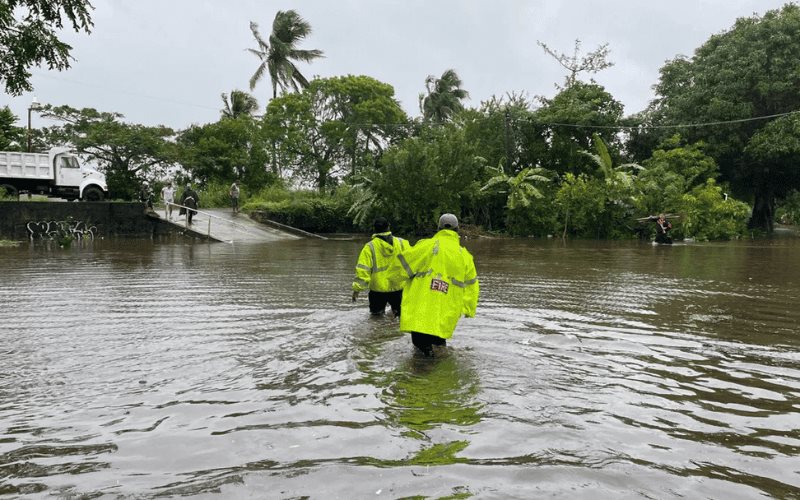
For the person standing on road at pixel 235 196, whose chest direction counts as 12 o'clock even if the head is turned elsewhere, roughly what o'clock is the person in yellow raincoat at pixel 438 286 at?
The person in yellow raincoat is roughly at 12 o'clock from the person standing on road.

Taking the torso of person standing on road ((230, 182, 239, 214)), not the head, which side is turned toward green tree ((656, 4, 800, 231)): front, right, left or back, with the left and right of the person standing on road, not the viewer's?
left

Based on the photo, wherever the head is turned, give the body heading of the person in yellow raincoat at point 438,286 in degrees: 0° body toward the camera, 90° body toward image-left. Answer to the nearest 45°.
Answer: approximately 180°

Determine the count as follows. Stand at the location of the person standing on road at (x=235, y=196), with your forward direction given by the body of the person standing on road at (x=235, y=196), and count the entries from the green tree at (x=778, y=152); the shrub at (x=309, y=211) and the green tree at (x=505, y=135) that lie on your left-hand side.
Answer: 3

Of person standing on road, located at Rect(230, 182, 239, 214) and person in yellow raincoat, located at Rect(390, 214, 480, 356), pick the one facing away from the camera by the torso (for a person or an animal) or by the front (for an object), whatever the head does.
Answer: the person in yellow raincoat

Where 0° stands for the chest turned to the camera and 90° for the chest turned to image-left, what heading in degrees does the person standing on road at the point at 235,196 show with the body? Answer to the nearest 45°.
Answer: approximately 0°

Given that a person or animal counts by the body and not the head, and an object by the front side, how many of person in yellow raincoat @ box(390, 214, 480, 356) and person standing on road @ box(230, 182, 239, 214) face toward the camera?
1

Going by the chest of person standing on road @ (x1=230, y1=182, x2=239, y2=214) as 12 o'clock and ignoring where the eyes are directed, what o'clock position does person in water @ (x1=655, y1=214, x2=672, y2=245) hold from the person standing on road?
The person in water is roughly at 10 o'clock from the person standing on road.

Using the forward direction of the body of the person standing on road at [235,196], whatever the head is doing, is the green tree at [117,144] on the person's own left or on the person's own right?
on the person's own right

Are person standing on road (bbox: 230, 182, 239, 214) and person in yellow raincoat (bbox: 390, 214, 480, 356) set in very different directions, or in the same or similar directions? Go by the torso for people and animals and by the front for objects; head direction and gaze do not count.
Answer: very different directions

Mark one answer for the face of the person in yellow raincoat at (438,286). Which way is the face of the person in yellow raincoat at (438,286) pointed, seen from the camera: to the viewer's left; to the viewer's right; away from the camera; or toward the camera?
away from the camera

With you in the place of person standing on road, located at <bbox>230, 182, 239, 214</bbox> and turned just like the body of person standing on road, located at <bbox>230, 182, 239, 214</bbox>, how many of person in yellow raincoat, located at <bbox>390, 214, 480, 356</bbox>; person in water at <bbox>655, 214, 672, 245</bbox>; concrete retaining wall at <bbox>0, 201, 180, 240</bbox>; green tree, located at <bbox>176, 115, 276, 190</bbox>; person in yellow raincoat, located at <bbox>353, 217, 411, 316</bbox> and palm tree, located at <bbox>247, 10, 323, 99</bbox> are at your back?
2
